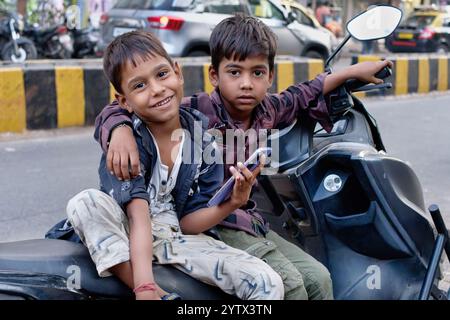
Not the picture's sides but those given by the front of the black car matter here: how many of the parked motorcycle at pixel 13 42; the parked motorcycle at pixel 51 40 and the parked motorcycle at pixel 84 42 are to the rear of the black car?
3

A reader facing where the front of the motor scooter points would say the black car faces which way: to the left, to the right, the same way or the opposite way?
the same way

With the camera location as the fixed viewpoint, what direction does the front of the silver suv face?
facing away from the viewer and to the right of the viewer

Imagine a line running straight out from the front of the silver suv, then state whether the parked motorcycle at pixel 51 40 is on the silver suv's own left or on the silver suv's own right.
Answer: on the silver suv's own left

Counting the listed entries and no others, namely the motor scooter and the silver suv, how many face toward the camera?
0

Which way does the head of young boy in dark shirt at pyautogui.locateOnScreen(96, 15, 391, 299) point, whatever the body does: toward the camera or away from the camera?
toward the camera

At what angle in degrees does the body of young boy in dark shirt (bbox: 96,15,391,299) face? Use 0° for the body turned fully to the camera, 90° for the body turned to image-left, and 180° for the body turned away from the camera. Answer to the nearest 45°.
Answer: approximately 0°

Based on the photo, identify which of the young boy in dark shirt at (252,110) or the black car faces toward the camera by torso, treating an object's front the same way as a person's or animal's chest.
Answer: the young boy in dark shirt

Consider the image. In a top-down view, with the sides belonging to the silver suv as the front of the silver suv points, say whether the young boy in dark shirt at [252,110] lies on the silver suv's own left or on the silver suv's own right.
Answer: on the silver suv's own right

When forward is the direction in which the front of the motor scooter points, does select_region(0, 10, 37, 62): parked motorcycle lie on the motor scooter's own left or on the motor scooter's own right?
on the motor scooter's own left

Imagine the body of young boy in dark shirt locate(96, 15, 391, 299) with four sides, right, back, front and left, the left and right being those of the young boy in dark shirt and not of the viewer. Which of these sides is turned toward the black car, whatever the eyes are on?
back

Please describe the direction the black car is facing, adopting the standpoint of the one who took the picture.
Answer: facing away from the viewer and to the right of the viewer
